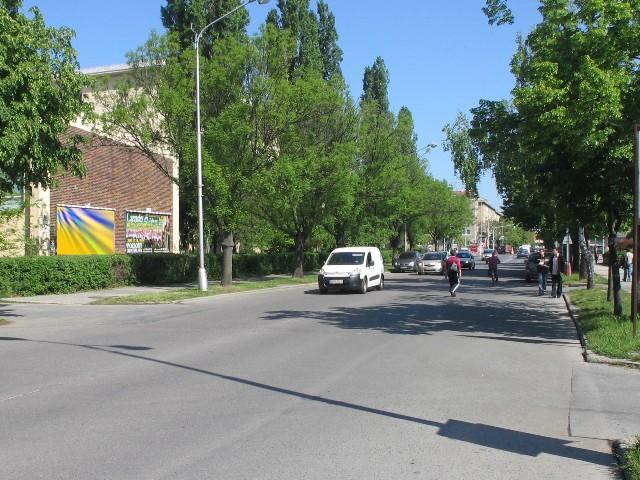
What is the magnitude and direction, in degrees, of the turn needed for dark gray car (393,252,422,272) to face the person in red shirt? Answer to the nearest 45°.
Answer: approximately 45° to its left

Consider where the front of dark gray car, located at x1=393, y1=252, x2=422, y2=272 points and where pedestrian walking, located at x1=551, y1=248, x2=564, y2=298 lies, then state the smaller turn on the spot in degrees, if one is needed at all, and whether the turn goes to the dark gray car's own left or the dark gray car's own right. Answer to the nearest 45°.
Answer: approximately 45° to the dark gray car's own left

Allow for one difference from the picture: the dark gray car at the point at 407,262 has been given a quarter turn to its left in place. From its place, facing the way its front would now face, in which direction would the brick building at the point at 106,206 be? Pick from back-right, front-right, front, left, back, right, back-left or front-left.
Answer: right

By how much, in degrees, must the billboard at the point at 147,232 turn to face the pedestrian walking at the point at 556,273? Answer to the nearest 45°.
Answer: approximately 45° to its left

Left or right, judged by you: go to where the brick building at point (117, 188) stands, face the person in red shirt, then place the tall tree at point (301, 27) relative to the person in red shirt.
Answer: left

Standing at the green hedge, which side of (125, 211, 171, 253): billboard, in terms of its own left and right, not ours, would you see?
front

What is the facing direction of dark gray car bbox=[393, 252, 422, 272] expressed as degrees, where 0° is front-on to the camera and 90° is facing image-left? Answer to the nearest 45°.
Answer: approximately 45°

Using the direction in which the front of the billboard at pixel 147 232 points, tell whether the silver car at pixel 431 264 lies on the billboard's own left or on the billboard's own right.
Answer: on the billboard's own left

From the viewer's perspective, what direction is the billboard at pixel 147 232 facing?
toward the camera

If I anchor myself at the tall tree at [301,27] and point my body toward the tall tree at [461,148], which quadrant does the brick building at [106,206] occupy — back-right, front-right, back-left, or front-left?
back-left

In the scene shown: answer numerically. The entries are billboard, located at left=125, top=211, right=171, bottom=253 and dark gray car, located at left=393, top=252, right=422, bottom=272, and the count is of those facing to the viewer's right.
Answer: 0
